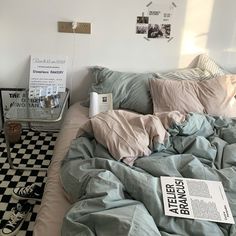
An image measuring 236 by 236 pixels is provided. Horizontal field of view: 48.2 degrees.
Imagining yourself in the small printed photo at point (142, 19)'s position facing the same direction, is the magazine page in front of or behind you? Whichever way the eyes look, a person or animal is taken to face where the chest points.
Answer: in front

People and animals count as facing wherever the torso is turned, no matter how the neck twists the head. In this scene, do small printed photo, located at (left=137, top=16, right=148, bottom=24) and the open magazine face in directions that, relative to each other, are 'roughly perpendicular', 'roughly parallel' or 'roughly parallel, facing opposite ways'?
roughly parallel

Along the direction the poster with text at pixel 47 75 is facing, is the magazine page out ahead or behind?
ahead

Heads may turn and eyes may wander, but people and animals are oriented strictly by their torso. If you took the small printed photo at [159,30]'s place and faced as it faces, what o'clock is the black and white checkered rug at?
The black and white checkered rug is roughly at 2 o'clock from the small printed photo.

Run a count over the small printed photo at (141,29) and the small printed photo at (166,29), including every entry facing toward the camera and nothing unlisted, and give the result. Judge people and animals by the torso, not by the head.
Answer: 2

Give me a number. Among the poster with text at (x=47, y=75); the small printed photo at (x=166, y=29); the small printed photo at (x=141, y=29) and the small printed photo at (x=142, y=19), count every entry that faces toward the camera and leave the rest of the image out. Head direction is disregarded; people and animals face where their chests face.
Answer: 4

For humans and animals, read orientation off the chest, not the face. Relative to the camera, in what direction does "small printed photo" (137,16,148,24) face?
facing the viewer

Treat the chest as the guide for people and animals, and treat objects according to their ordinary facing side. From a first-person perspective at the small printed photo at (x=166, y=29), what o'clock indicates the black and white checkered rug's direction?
The black and white checkered rug is roughly at 2 o'clock from the small printed photo.

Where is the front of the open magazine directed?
toward the camera

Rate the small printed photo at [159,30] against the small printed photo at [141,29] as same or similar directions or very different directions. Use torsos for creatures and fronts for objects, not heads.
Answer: same or similar directions
